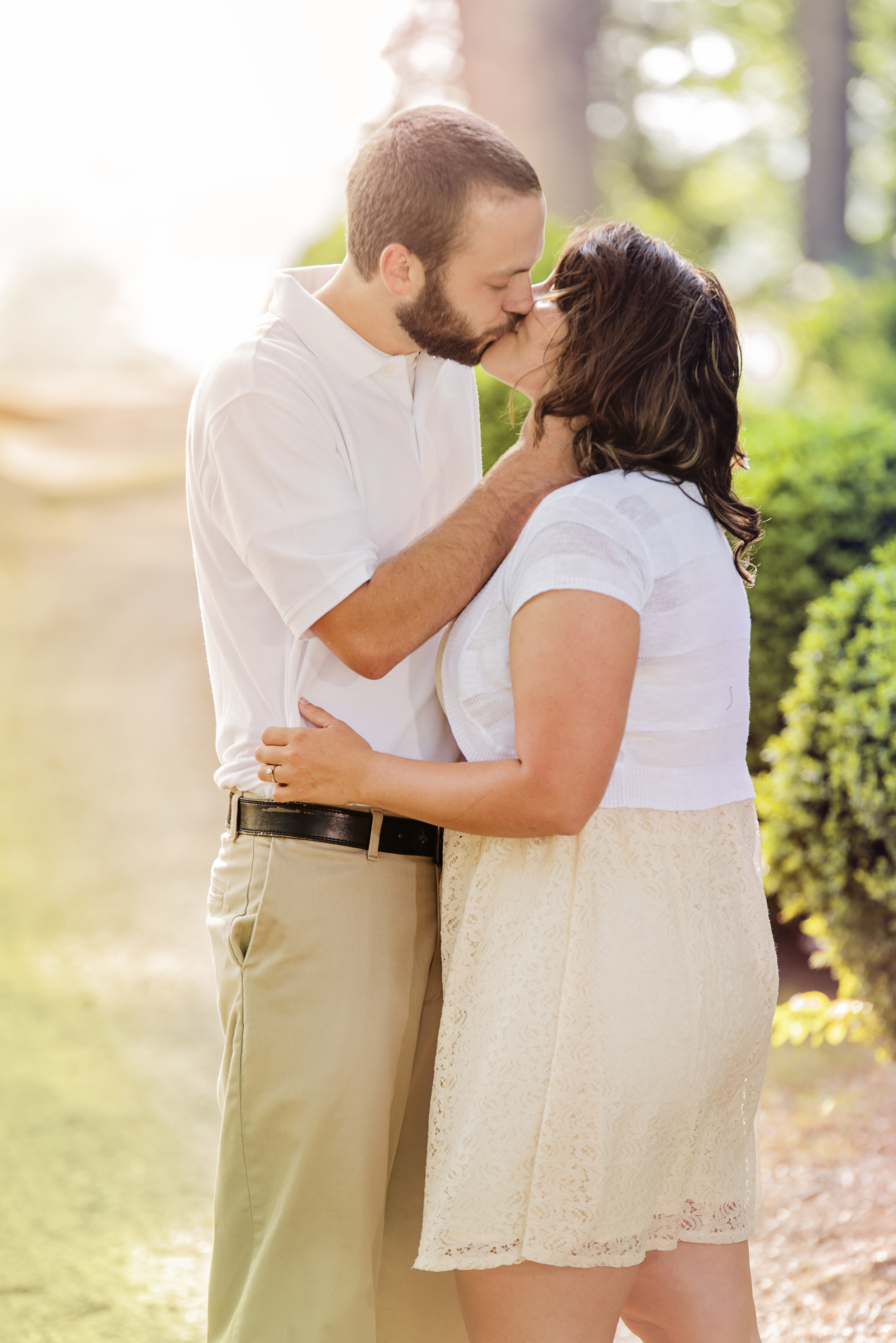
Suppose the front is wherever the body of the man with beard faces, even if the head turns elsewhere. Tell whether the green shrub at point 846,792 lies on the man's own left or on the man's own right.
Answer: on the man's own left

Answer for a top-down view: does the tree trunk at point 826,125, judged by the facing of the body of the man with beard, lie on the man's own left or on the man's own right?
on the man's own left

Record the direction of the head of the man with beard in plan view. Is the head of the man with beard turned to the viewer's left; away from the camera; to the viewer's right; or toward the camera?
to the viewer's right

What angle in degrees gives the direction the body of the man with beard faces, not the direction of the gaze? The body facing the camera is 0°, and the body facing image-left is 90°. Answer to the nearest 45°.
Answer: approximately 315°

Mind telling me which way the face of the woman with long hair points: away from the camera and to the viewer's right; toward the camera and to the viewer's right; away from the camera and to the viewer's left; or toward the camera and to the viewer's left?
away from the camera and to the viewer's left

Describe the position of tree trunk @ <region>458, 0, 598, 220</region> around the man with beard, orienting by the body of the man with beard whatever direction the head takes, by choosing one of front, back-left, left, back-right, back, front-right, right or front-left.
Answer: back-left
